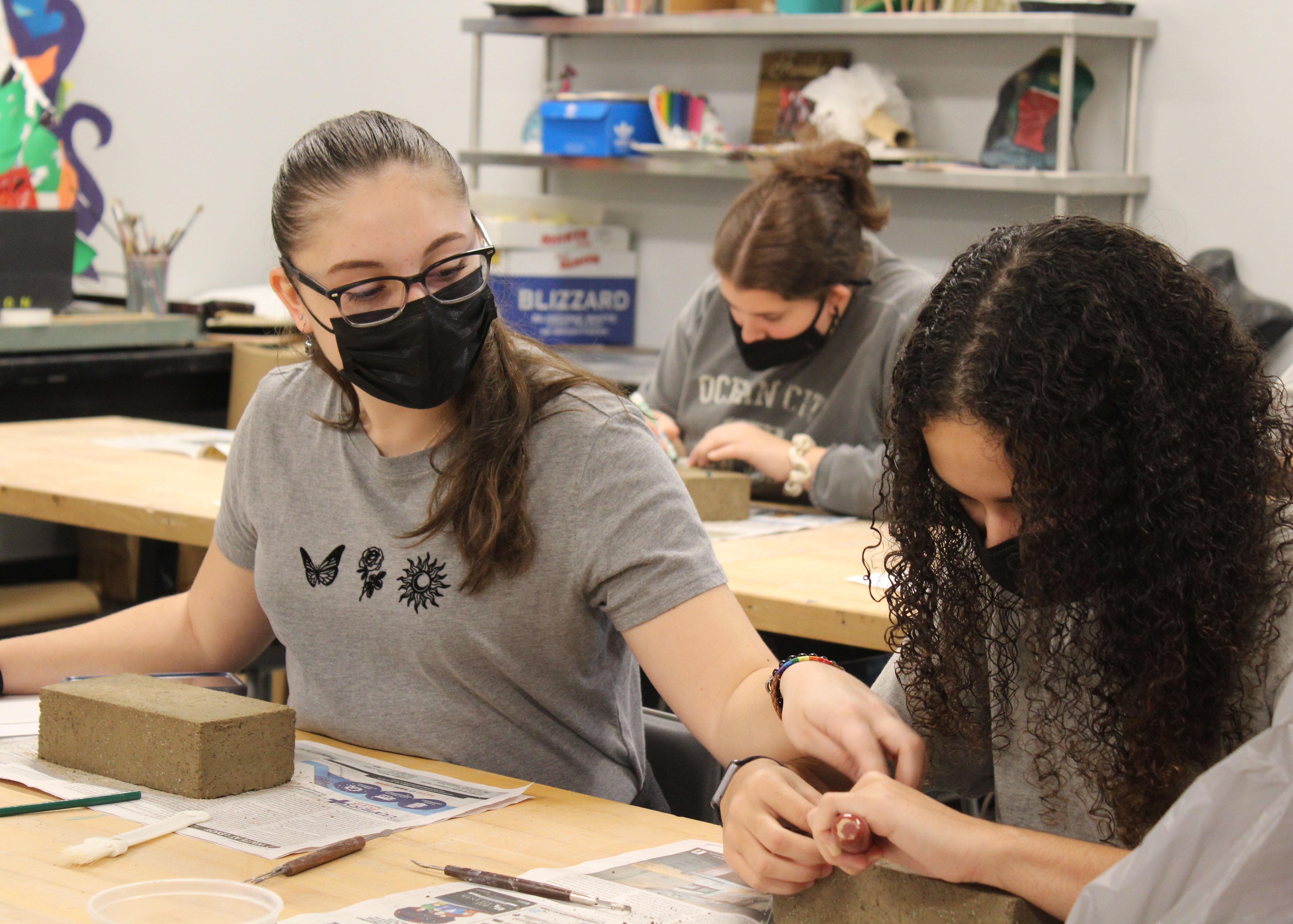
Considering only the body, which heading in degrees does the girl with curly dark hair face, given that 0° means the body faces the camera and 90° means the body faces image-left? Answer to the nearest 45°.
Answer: approximately 45°

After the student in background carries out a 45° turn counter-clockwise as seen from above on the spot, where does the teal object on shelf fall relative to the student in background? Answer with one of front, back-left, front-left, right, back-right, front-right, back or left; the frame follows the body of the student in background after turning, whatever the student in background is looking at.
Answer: back

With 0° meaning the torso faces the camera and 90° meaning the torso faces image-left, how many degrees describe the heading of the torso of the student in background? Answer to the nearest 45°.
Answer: approximately 45°

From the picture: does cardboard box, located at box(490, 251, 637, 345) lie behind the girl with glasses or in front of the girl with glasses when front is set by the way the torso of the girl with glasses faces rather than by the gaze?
behind
